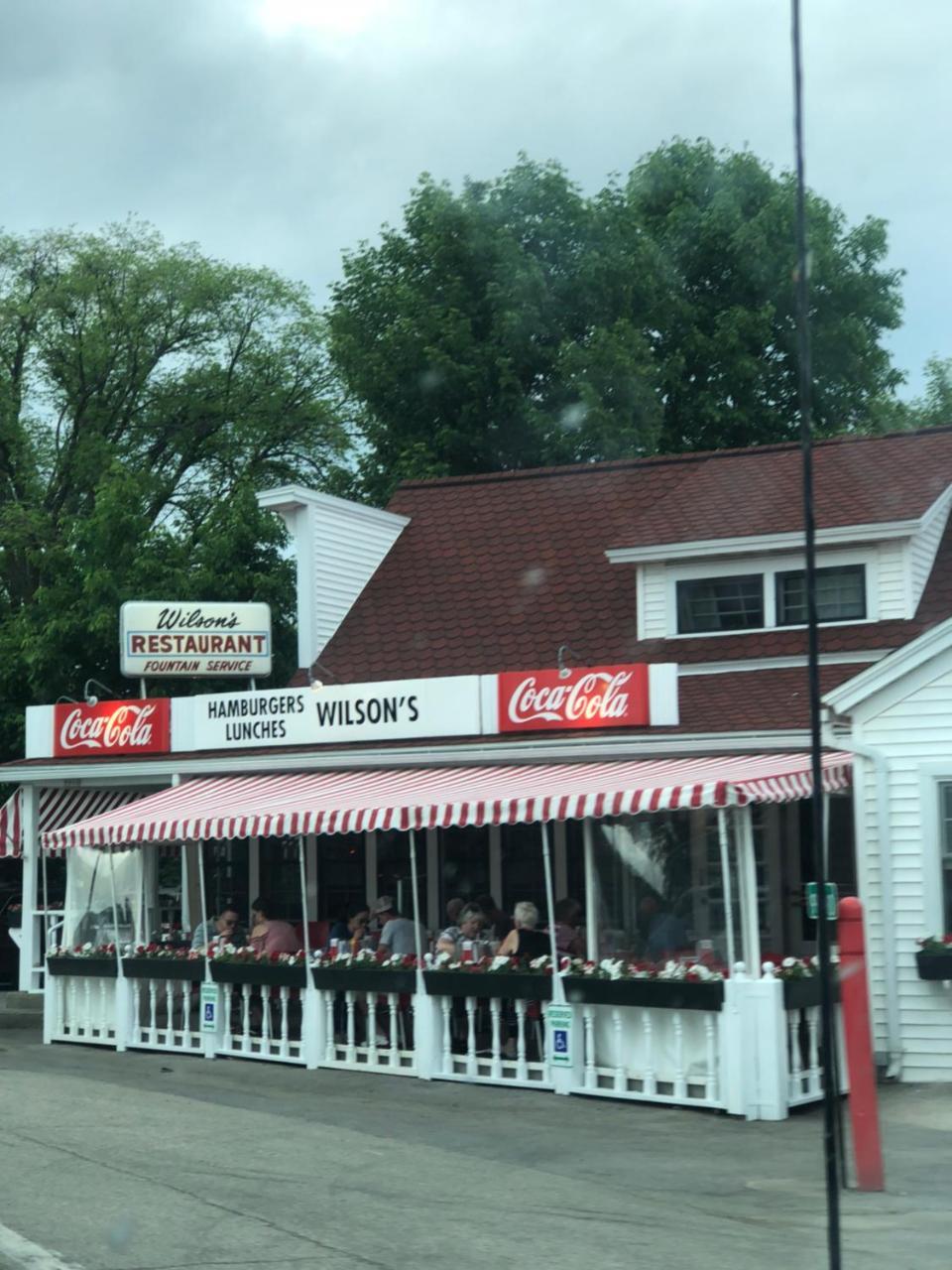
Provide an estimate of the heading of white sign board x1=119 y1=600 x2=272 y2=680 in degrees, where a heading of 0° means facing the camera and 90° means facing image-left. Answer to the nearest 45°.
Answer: approximately 0°

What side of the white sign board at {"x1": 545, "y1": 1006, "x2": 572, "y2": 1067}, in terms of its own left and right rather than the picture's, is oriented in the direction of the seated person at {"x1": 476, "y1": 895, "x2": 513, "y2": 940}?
back

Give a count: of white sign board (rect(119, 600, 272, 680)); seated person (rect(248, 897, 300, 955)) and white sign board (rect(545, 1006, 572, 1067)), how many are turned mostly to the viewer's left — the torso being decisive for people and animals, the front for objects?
1

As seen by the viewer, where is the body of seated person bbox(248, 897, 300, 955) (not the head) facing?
to the viewer's left

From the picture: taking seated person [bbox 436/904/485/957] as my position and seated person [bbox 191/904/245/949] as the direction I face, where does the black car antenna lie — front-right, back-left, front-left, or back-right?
back-left

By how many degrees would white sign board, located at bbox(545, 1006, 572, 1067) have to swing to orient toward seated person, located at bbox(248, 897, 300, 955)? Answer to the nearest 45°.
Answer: approximately 135° to its right

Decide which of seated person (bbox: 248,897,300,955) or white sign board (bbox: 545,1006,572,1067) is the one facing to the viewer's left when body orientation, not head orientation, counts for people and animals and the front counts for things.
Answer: the seated person

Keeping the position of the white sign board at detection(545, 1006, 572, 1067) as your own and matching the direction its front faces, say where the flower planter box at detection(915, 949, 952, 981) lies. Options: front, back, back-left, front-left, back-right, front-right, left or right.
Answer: left

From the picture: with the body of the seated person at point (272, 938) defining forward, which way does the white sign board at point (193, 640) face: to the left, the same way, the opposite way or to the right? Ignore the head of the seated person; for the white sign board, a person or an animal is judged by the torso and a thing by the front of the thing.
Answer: to the left
